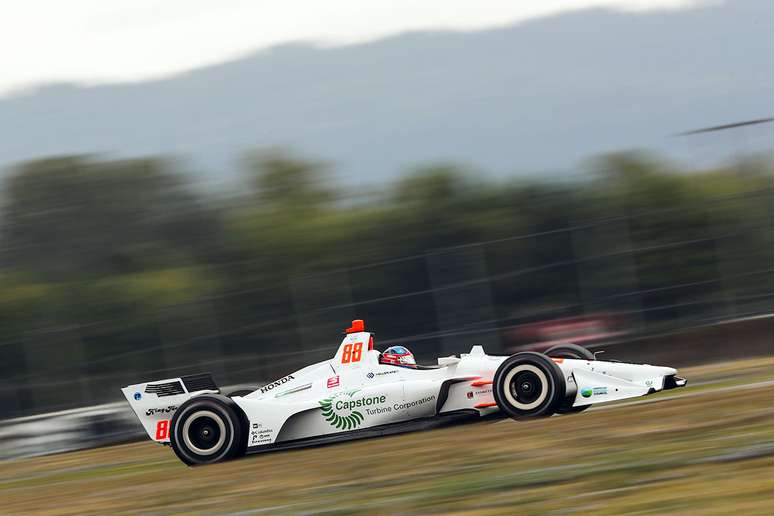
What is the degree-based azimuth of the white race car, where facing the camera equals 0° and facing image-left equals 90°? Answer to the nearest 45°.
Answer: approximately 270°
